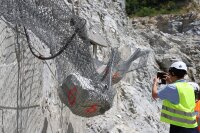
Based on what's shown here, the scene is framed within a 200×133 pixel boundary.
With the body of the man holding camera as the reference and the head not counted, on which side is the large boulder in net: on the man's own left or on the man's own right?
on the man's own left

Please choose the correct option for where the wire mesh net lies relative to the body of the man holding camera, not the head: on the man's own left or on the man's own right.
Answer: on the man's own left

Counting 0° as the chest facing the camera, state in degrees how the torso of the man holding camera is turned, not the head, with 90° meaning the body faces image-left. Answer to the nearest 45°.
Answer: approximately 135°
